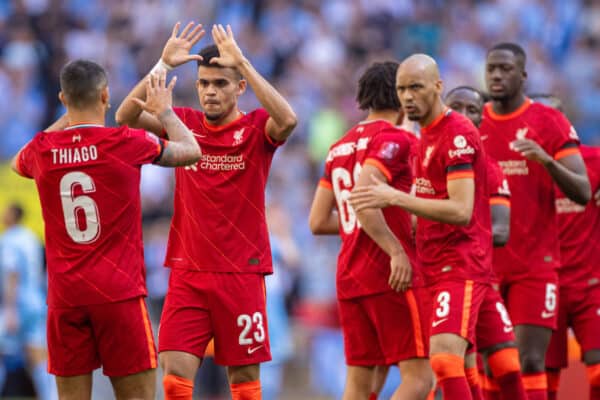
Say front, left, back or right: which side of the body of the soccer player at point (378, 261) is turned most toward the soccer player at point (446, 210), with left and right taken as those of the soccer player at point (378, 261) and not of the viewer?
right

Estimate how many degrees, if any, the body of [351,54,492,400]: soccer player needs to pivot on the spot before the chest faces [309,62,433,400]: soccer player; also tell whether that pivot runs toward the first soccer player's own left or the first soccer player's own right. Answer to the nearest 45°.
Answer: approximately 90° to the first soccer player's own right

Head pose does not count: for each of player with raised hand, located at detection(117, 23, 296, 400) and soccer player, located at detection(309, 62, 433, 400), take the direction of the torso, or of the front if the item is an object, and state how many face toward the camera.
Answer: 1

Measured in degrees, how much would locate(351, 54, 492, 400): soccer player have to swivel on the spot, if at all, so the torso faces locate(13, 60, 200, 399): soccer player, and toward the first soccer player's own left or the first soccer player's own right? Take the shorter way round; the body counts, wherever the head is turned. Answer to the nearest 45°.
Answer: approximately 45° to the first soccer player's own right

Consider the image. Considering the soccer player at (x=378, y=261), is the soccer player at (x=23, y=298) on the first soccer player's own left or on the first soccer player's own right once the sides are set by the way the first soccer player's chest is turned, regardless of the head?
on the first soccer player's own left

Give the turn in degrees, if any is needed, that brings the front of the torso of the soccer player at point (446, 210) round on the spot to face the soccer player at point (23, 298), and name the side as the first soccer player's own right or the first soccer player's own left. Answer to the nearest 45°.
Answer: approximately 90° to the first soccer player's own right
